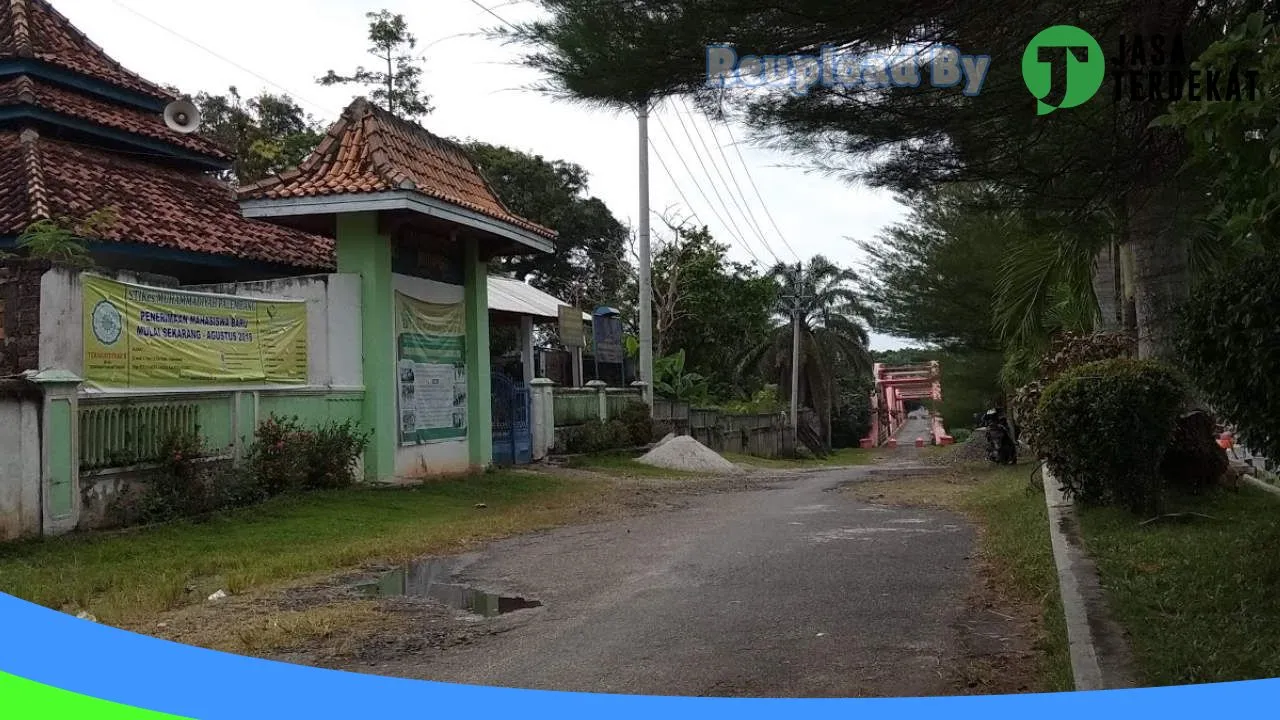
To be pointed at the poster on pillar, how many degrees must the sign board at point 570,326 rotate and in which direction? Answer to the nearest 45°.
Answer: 0° — it already faces it

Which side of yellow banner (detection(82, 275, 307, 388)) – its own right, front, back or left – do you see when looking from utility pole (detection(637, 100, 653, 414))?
left

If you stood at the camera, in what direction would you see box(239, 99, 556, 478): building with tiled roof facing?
facing the viewer and to the right of the viewer

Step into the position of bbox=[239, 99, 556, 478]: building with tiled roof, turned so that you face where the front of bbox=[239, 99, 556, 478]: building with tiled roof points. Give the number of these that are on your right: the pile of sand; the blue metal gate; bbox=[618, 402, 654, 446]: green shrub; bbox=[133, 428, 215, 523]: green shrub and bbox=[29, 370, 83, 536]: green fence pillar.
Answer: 2

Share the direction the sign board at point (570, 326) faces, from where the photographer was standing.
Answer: facing the viewer

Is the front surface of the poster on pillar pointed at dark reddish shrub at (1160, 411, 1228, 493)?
yes

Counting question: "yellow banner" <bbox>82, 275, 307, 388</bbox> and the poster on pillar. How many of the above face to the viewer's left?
0

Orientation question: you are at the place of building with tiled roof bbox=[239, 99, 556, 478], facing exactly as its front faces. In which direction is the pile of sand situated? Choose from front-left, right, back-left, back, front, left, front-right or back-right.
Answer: left

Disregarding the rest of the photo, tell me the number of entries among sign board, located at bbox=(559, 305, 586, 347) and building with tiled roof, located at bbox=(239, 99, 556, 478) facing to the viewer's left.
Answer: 0

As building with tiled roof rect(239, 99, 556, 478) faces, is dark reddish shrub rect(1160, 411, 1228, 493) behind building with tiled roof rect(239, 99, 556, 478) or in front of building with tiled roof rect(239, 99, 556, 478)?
in front
